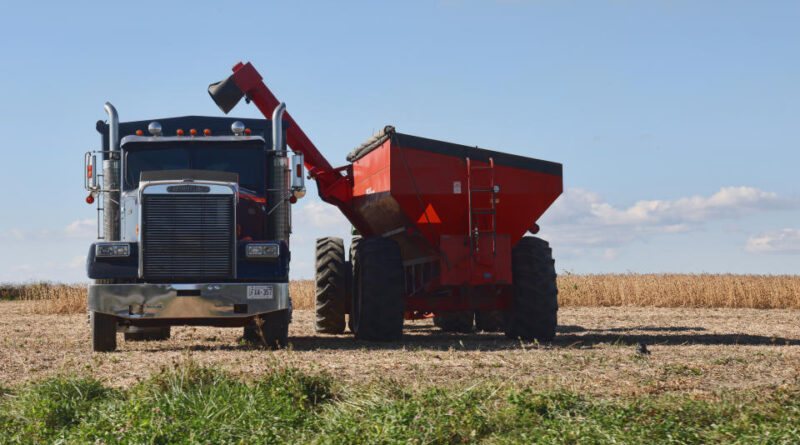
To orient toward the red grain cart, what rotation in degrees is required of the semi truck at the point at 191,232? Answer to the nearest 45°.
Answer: approximately 90° to its left

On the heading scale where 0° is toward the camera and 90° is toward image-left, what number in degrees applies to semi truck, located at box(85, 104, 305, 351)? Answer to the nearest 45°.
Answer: approximately 0°
